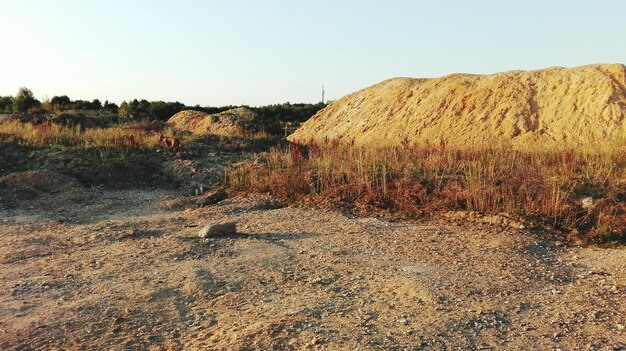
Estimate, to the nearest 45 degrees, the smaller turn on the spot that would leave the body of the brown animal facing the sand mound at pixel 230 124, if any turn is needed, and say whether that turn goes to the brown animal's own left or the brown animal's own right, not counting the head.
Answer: approximately 90° to the brown animal's own right

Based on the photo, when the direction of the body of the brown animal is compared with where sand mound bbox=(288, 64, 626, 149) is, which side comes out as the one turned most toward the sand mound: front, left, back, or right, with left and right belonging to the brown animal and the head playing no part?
back

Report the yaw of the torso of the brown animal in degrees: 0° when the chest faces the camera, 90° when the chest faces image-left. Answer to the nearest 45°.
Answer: approximately 90°

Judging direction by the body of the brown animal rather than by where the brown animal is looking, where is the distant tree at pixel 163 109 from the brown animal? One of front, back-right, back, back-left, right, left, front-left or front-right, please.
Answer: right

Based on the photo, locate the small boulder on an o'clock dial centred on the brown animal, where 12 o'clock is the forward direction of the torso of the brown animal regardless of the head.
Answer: The small boulder is roughly at 9 o'clock from the brown animal.

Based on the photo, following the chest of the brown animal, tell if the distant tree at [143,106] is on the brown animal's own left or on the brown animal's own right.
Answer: on the brown animal's own right

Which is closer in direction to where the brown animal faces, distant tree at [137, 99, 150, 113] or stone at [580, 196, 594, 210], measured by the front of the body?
the distant tree

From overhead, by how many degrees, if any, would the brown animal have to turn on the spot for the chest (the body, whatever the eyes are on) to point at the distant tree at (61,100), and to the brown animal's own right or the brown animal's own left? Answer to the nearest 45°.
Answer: approximately 90° to the brown animal's own right

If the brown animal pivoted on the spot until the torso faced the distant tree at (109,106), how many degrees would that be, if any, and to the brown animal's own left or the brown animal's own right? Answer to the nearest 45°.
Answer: approximately 90° to the brown animal's own right

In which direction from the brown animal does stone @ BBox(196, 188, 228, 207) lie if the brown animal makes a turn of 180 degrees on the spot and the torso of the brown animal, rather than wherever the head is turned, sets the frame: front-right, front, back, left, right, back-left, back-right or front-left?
right
